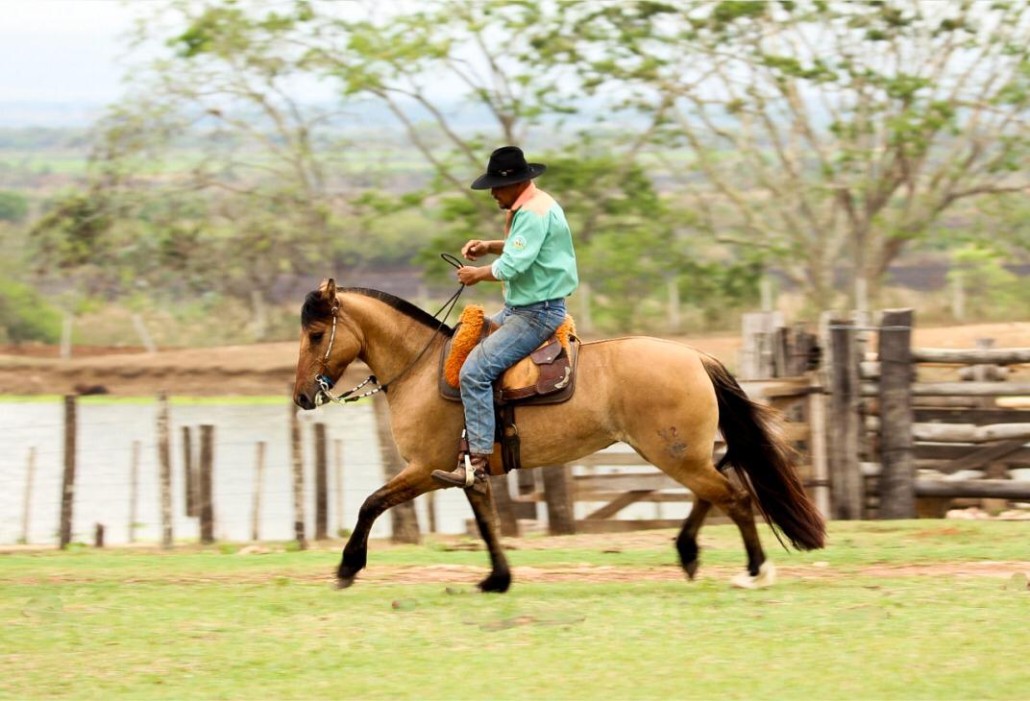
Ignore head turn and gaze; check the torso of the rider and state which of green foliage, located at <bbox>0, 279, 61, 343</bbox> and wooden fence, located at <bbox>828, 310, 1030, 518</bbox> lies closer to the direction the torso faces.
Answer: the green foliage

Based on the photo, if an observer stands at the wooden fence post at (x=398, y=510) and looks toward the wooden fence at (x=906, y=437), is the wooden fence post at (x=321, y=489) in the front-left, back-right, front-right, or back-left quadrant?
back-left

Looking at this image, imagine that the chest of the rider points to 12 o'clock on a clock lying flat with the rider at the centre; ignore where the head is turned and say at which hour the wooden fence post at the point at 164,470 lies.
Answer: The wooden fence post is roughly at 2 o'clock from the rider.

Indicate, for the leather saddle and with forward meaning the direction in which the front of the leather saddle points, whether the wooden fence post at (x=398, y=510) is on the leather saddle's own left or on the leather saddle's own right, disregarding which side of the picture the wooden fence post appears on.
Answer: on the leather saddle's own right

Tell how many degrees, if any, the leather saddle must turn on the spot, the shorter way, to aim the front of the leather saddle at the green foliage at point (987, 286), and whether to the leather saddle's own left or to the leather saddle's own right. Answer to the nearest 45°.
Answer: approximately 135° to the leather saddle's own right

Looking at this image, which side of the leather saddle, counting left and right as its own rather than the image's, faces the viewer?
left

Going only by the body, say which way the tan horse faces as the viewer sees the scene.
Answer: to the viewer's left

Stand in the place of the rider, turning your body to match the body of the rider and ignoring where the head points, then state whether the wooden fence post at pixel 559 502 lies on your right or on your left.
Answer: on your right

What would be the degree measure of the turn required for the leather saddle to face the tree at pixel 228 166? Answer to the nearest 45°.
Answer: approximately 90° to its right

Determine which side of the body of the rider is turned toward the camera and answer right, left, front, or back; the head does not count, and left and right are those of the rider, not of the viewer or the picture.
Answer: left

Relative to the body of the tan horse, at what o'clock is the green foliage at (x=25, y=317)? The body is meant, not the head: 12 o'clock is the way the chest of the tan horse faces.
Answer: The green foliage is roughly at 2 o'clock from the tan horse.
